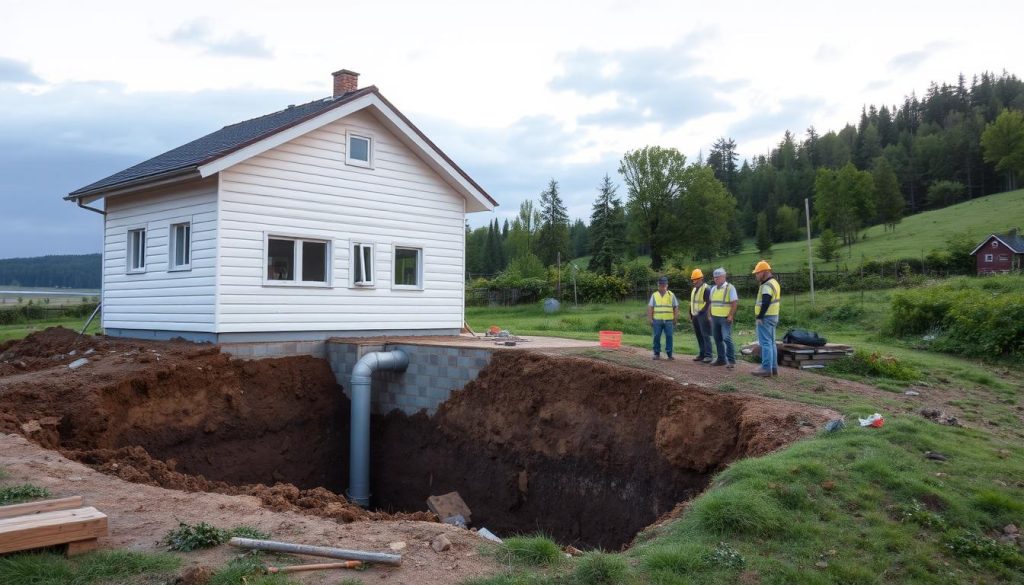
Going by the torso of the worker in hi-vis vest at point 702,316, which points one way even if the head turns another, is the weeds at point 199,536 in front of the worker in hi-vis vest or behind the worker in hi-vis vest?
in front

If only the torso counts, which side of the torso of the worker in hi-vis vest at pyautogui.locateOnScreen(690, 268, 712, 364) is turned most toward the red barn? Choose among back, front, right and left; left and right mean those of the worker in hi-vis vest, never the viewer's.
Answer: back

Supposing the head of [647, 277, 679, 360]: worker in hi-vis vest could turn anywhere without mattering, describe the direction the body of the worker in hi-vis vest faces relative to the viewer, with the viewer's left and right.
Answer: facing the viewer

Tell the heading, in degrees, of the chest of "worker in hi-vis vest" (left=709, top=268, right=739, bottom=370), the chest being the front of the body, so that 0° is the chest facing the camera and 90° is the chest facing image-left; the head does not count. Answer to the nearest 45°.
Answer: approximately 45°

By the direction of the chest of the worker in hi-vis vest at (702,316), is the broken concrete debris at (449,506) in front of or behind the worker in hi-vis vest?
in front

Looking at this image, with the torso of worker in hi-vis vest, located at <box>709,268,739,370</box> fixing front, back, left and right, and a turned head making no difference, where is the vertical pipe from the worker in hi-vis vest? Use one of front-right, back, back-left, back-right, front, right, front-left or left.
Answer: front-right

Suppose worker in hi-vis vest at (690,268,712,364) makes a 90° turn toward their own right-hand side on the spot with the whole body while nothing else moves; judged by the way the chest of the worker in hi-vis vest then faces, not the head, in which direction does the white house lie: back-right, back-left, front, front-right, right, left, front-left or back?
front-left

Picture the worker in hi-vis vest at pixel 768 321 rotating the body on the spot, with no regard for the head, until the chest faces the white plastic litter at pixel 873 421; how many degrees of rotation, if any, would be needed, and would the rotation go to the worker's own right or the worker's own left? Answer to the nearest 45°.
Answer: approximately 90° to the worker's own left

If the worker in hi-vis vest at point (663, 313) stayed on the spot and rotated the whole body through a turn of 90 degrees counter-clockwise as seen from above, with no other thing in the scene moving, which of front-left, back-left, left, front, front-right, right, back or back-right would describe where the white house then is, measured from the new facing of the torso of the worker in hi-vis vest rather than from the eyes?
back

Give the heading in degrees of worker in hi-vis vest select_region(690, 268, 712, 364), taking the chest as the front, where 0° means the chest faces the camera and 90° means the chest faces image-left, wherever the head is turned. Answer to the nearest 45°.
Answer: approximately 45°

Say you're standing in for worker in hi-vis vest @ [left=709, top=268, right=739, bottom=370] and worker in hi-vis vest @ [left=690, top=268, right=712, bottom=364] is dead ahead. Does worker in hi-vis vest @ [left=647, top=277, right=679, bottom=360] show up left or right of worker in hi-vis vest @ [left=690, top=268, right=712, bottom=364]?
left

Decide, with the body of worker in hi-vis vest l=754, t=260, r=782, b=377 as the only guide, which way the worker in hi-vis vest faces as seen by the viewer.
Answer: to the viewer's left

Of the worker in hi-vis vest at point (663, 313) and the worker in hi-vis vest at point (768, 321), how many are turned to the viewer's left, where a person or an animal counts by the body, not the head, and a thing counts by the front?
1

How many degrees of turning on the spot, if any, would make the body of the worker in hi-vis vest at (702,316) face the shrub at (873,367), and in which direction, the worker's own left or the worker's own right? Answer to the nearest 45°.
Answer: approximately 135° to the worker's own left
